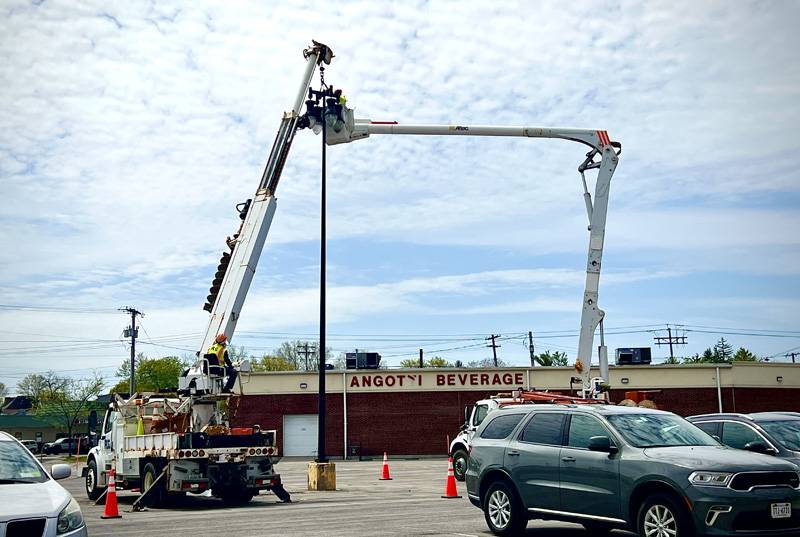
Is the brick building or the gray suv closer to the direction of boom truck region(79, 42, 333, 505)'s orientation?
the brick building

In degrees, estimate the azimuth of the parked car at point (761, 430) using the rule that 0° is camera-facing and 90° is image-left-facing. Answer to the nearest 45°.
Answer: approximately 315°

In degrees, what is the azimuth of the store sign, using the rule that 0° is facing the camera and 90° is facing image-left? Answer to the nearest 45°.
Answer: approximately 0°

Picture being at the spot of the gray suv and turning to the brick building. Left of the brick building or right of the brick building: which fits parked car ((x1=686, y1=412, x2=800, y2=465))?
right

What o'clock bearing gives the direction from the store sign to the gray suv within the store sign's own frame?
The gray suv is roughly at 12 o'clock from the store sign.

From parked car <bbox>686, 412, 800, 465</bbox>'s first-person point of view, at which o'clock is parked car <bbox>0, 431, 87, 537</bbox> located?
parked car <bbox>0, 431, 87, 537</bbox> is roughly at 3 o'clock from parked car <bbox>686, 412, 800, 465</bbox>.

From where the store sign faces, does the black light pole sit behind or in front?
in front

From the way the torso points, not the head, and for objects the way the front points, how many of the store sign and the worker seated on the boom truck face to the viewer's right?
1

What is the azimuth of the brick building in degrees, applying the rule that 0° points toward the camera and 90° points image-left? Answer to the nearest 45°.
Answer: approximately 0°

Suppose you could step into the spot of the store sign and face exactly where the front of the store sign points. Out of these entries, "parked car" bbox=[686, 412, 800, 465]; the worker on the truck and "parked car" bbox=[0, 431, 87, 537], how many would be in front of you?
3

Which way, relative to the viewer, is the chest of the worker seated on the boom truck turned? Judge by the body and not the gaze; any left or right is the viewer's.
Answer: facing to the right of the viewer
